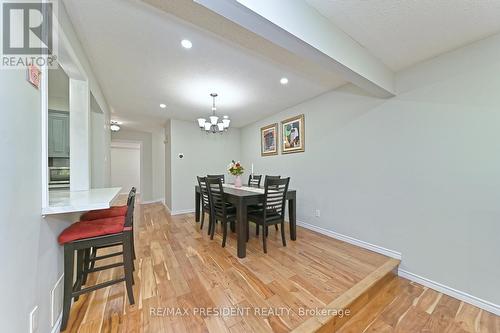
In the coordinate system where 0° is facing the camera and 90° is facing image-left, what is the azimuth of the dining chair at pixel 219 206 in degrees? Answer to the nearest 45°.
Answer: approximately 225°

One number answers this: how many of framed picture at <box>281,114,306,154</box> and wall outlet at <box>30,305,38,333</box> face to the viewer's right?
1

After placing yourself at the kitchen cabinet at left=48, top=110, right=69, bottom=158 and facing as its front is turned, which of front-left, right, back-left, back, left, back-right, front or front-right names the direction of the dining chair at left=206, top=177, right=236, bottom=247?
front-left

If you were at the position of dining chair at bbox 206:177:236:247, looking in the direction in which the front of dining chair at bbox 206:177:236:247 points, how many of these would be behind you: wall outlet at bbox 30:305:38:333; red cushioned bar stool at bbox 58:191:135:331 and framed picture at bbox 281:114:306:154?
2

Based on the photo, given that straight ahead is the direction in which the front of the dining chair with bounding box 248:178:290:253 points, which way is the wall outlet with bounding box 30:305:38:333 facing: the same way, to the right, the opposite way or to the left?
to the right

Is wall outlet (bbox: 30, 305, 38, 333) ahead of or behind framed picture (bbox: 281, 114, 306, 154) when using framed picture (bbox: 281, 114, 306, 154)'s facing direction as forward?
ahead

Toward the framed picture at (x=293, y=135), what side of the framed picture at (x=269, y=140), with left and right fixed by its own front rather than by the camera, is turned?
left

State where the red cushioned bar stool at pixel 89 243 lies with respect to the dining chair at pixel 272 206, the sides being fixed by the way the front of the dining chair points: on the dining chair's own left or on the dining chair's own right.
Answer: on the dining chair's own left

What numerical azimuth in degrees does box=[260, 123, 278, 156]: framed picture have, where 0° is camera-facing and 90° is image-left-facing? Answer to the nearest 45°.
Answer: approximately 45°

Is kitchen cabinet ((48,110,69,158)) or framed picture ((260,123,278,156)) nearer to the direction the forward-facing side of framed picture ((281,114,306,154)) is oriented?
the kitchen cabinet

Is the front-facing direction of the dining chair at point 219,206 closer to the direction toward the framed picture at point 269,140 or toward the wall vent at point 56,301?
the framed picture

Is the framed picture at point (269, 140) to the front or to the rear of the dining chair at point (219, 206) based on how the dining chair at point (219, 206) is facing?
to the front

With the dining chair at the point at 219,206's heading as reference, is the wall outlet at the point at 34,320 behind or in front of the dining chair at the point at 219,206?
behind

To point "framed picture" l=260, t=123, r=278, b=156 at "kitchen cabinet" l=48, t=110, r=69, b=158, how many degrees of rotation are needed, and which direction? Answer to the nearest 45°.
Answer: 0° — it already faces it

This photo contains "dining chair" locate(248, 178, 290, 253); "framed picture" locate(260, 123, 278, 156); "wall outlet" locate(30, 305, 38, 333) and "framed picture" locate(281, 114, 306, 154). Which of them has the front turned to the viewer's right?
the wall outlet

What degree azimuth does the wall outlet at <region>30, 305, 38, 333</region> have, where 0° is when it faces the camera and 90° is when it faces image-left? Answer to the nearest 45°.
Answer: approximately 270°

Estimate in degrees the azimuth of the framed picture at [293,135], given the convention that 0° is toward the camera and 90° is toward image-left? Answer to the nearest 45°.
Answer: approximately 45°

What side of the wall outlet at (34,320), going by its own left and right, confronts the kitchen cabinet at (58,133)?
left

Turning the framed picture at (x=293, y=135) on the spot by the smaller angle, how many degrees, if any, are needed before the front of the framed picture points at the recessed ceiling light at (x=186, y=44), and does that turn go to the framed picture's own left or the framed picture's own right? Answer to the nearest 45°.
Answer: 0° — it already faces it
